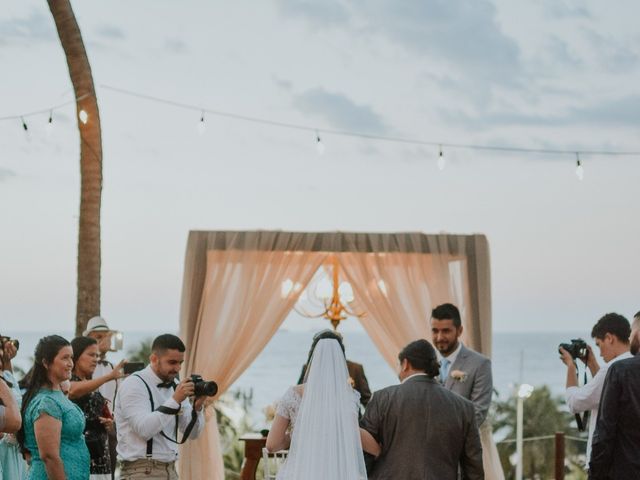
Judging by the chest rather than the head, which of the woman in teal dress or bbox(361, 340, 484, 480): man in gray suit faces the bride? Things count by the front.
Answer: the woman in teal dress

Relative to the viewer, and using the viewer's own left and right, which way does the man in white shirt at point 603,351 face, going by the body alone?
facing to the left of the viewer

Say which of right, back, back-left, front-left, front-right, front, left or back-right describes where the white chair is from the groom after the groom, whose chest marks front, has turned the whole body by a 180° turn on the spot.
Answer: back-left

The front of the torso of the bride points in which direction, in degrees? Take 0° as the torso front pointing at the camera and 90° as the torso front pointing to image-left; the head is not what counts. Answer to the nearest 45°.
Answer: approximately 180°

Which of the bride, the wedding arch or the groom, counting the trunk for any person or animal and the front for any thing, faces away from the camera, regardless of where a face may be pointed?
the bride

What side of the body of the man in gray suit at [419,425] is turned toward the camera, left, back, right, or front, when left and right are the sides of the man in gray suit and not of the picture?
back

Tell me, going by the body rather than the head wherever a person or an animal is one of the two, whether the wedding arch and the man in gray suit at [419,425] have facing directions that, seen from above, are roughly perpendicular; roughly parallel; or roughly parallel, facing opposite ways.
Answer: roughly parallel, facing opposite ways

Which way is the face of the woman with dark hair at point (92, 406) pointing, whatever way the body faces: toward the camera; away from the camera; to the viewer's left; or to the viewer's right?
to the viewer's right

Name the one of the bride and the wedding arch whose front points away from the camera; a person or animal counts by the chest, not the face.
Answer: the bride

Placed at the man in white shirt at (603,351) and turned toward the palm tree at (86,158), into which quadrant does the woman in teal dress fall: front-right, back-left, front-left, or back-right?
front-left

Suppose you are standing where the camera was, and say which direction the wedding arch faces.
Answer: facing the viewer

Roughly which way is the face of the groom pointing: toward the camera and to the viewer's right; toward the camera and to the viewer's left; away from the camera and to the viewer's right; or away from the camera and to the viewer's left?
toward the camera and to the viewer's left

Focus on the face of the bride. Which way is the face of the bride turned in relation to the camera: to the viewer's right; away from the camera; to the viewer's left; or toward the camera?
away from the camera
